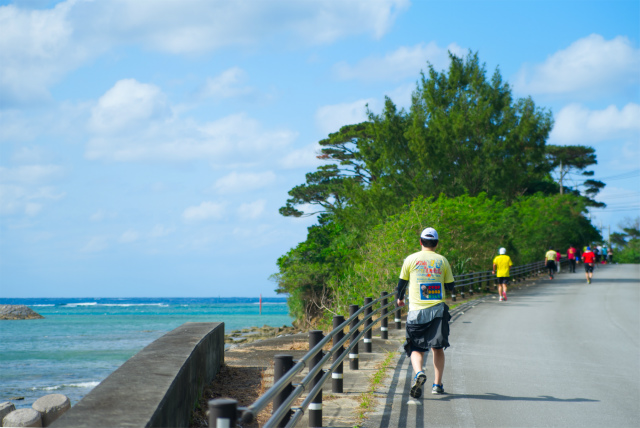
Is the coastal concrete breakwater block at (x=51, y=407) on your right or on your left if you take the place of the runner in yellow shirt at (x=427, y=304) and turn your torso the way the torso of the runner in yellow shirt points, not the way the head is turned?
on your left

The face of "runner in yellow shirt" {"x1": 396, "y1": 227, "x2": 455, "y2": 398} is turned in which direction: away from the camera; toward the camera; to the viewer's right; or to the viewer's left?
away from the camera

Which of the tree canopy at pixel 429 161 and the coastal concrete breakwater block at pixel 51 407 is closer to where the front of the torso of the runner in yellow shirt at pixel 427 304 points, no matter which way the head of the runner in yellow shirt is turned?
the tree canopy

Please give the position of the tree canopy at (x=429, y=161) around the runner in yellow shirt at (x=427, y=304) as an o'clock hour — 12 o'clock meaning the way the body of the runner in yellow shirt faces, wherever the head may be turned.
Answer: The tree canopy is roughly at 12 o'clock from the runner in yellow shirt.

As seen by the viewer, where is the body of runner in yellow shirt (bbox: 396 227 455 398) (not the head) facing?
away from the camera

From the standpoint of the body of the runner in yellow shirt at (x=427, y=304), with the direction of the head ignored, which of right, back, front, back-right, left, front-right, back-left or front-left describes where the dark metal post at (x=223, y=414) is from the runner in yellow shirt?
back

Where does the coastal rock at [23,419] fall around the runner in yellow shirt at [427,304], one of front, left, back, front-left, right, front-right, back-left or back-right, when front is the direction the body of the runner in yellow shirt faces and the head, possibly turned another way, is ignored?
left
